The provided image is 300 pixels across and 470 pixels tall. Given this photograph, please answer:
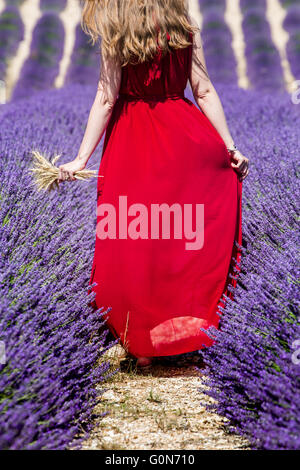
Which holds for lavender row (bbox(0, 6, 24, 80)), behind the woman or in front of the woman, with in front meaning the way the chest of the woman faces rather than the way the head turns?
in front

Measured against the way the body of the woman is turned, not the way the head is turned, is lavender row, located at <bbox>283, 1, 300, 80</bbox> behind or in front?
in front

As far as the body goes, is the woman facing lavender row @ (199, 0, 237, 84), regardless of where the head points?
yes

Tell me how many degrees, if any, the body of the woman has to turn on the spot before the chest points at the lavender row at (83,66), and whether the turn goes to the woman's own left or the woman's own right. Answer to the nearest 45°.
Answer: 0° — they already face it

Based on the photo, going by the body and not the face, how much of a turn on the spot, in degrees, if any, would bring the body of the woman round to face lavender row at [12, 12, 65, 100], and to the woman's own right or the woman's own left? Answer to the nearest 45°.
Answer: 0° — they already face it

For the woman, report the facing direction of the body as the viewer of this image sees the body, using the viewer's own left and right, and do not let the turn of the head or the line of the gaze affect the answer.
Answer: facing away from the viewer

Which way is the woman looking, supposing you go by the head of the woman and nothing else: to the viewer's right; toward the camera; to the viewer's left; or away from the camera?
away from the camera
